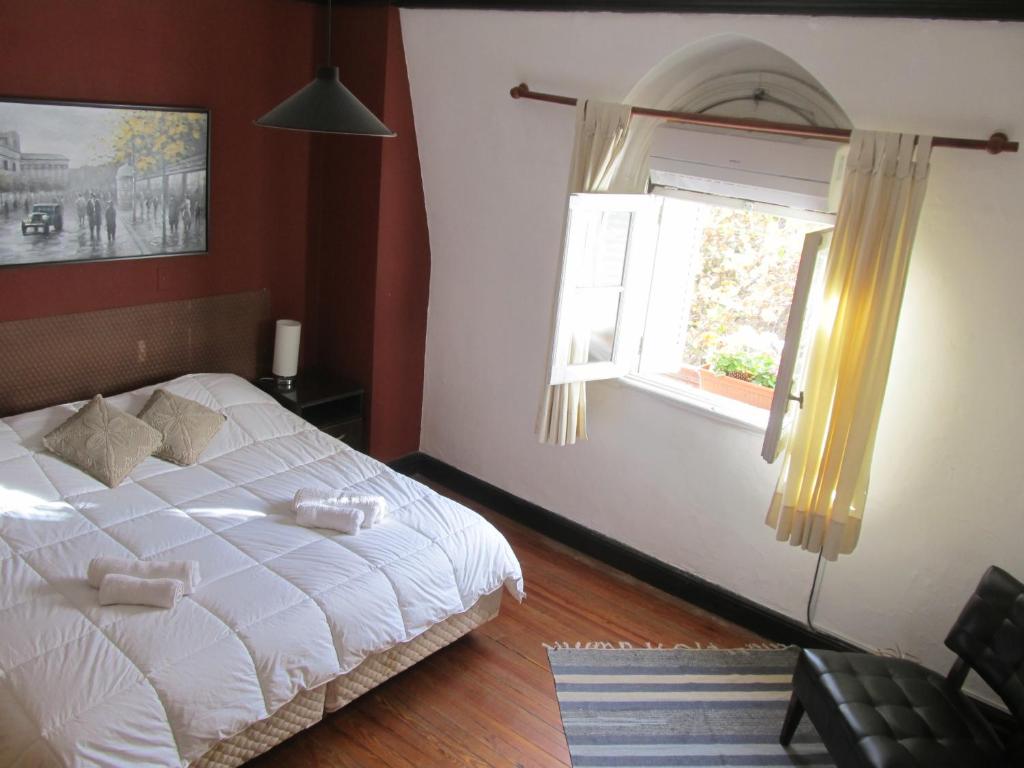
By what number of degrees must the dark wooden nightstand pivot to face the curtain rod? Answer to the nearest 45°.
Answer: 0° — it already faces it

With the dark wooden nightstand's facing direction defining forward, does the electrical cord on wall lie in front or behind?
in front

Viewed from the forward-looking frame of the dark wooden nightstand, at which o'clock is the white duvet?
The white duvet is roughly at 2 o'clock from the dark wooden nightstand.

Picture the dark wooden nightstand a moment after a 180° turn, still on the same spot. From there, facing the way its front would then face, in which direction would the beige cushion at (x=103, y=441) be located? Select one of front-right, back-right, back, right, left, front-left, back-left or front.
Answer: left

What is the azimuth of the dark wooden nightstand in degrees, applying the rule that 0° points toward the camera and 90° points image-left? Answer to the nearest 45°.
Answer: approximately 315°

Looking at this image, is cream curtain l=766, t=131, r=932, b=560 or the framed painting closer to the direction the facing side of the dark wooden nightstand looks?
the cream curtain

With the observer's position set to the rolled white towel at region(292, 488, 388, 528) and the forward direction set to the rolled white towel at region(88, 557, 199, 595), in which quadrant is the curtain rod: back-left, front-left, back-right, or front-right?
back-left

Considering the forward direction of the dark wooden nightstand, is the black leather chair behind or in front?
in front

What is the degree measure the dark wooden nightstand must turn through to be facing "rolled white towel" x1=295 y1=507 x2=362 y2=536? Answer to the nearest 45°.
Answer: approximately 45° to its right

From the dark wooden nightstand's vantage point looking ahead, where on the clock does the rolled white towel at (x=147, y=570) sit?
The rolled white towel is roughly at 2 o'clock from the dark wooden nightstand.

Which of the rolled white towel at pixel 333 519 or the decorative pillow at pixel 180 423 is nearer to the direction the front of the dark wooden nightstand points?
the rolled white towel
